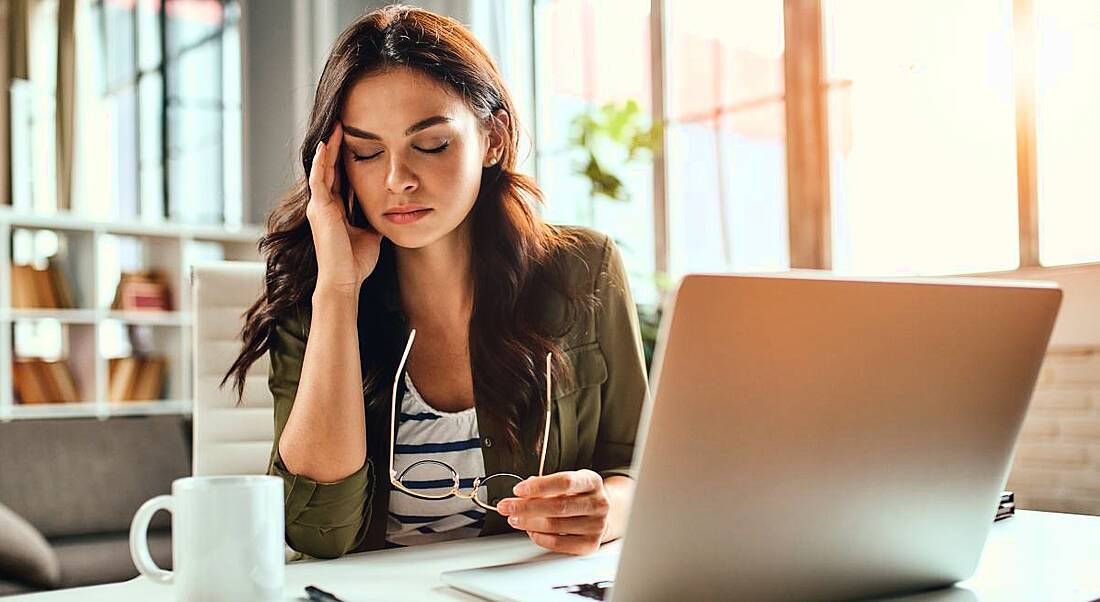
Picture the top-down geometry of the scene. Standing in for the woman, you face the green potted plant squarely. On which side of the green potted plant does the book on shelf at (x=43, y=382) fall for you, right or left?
left

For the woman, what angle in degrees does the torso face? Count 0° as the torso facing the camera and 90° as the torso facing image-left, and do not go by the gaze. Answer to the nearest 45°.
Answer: approximately 0°

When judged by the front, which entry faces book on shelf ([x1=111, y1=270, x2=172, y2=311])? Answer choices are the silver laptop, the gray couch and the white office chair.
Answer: the silver laptop

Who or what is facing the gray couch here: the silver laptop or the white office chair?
the silver laptop

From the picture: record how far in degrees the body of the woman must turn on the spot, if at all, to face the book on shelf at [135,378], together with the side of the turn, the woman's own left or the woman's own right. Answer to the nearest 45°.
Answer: approximately 180°

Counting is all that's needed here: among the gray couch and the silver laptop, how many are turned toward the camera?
1

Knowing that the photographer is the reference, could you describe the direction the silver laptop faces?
facing away from the viewer and to the left of the viewer

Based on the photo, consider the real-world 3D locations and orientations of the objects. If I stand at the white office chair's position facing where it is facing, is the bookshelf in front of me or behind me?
behind

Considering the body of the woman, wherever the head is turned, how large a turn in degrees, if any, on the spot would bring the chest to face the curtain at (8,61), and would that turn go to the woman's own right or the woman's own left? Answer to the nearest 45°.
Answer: approximately 135° to the woman's own right

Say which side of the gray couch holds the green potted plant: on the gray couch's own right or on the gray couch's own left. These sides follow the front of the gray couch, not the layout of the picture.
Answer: on the gray couch's own left

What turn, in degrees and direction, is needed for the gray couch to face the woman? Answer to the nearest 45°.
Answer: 0° — it already faces them
